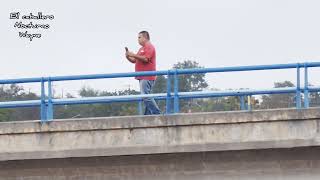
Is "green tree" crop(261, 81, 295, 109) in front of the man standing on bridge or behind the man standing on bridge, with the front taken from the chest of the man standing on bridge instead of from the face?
behind

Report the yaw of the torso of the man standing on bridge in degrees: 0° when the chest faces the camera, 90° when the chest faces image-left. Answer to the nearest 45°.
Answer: approximately 90°
